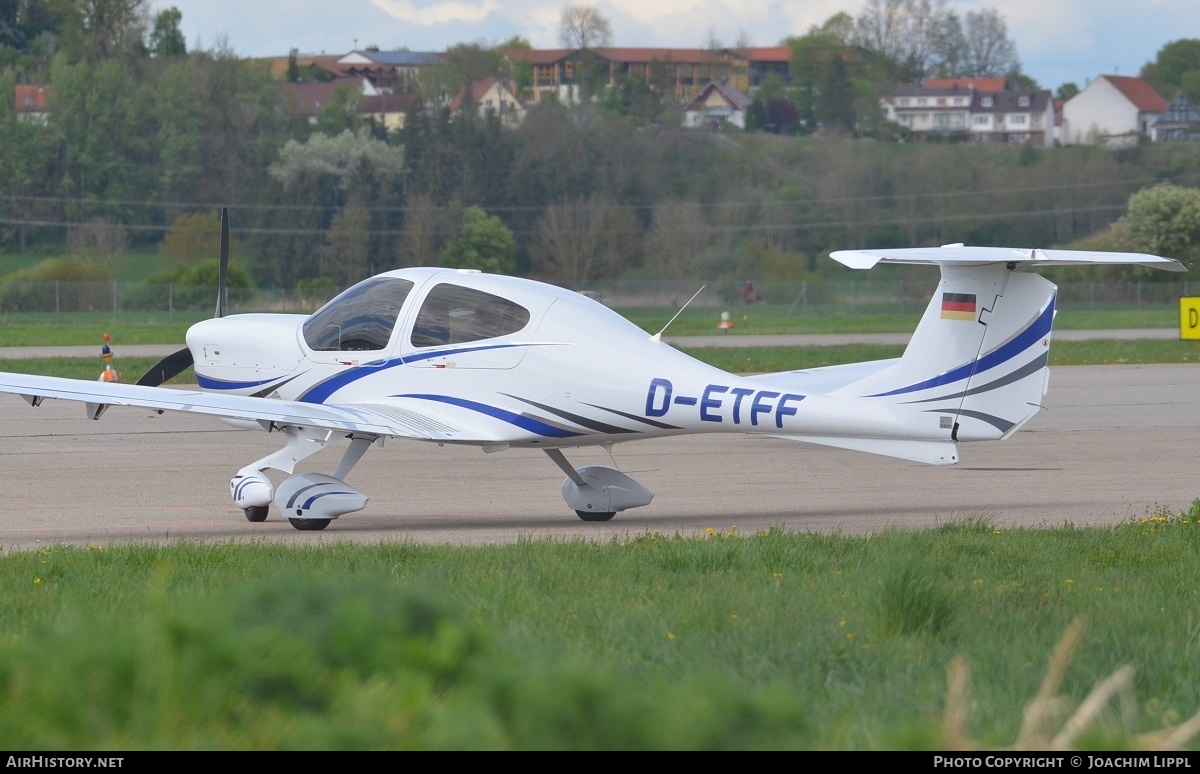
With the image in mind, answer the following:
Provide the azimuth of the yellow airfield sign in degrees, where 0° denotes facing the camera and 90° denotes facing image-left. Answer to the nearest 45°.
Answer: approximately 0°

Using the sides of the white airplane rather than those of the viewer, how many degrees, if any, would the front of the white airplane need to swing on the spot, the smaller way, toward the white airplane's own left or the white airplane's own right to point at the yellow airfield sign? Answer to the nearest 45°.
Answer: approximately 90° to the white airplane's own right

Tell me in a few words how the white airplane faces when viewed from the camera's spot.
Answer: facing away from the viewer and to the left of the viewer

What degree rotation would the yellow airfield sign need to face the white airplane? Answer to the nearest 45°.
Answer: approximately 45° to its right

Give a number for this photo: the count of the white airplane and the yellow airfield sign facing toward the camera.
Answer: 1
